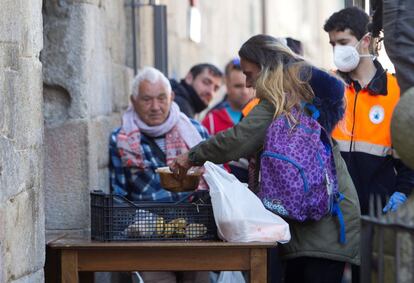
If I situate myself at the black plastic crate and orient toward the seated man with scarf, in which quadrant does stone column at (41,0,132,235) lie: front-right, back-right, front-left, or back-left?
front-left

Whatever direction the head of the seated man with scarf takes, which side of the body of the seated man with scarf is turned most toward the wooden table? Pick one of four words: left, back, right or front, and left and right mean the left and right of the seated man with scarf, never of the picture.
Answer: front

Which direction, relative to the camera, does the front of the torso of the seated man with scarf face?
toward the camera

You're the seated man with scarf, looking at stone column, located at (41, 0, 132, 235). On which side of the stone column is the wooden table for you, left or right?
left

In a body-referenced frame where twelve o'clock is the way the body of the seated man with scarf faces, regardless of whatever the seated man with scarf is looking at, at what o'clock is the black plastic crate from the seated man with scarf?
The black plastic crate is roughly at 12 o'clock from the seated man with scarf.

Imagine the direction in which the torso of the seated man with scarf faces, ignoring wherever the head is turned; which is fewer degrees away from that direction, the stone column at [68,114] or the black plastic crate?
the black plastic crate
